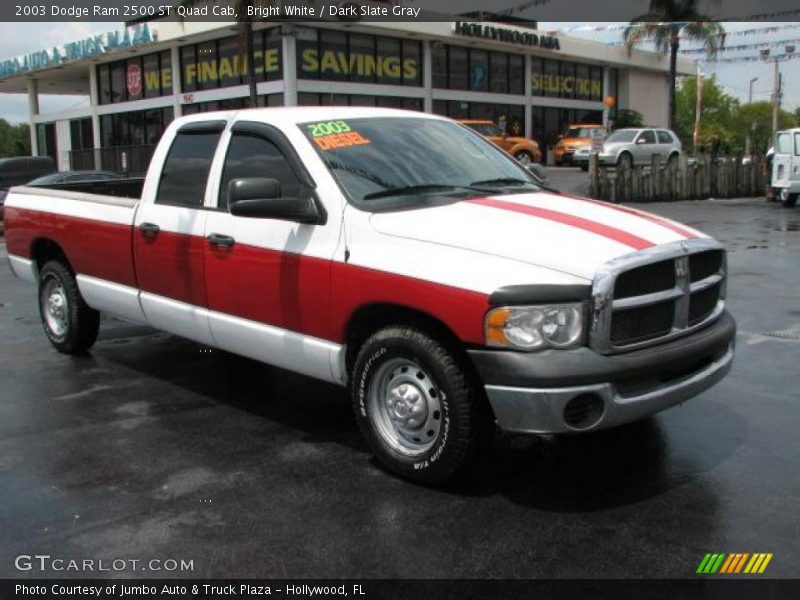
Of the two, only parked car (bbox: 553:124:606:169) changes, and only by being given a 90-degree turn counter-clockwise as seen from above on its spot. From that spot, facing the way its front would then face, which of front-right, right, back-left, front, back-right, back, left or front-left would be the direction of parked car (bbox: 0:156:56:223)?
right

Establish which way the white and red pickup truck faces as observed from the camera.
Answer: facing the viewer and to the right of the viewer

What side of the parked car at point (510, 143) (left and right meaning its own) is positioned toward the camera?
right

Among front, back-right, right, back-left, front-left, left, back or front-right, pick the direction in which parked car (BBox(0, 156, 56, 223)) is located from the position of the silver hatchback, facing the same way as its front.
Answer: front

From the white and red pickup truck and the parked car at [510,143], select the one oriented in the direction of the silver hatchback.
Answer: the parked car

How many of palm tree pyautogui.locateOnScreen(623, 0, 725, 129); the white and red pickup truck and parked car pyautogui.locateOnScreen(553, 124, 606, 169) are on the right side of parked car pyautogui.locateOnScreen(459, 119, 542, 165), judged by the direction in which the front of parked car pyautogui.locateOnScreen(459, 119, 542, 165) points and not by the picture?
1

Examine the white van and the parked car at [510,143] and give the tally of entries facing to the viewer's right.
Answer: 1

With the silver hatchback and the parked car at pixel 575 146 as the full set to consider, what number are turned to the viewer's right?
0

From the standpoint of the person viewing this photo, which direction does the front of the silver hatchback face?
facing the viewer and to the left of the viewer

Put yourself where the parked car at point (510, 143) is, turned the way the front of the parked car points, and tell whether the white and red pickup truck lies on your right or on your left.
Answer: on your right
